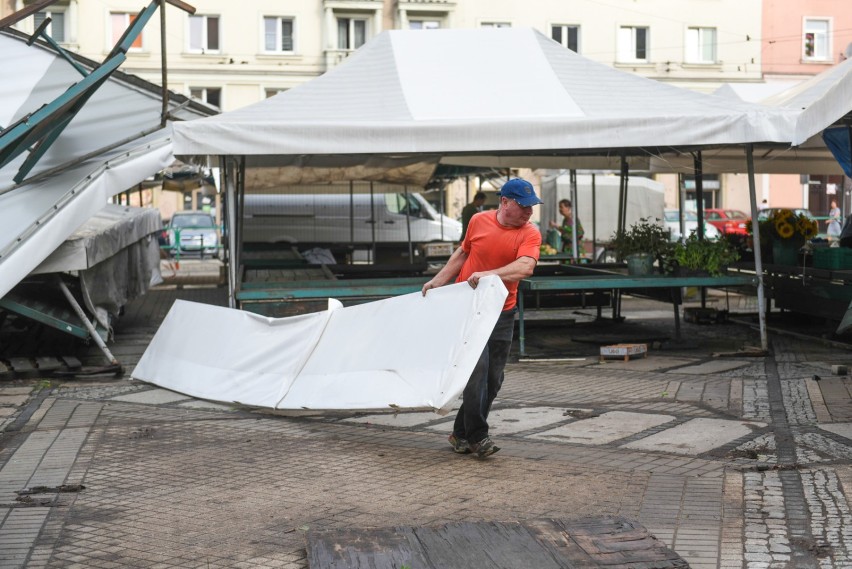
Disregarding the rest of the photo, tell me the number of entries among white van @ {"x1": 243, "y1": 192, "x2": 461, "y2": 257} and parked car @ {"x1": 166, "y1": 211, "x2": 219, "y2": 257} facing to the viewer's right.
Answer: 1

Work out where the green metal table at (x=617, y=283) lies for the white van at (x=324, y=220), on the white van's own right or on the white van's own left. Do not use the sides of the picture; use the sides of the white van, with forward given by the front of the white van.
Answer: on the white van's own right

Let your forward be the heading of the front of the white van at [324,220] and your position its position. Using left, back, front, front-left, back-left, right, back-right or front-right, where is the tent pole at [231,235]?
right

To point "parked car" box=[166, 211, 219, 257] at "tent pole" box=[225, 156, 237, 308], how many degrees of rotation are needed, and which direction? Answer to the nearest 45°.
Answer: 0° — it already faces it

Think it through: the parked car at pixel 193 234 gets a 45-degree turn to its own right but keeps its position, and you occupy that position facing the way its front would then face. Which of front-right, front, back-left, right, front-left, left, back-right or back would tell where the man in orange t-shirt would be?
front-left

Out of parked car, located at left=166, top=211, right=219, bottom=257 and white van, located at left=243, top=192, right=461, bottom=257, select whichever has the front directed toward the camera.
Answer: the parked car

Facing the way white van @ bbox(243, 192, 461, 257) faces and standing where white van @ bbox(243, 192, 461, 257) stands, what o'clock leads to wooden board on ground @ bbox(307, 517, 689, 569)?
The wooden board on ground is roughly at 3 o'clock from the white van.

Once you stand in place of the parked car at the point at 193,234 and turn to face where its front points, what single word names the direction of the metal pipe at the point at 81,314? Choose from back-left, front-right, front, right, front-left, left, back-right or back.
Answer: front

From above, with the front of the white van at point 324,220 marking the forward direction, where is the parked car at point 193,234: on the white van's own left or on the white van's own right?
on the white van's own left

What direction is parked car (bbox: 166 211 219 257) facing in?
toward the camera

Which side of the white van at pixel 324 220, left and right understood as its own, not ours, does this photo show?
right

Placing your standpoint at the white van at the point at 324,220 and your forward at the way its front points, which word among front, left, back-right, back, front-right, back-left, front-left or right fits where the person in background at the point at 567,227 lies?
front-right

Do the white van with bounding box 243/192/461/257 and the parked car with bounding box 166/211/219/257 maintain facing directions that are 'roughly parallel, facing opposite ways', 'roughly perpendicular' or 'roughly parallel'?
roughly perpendicular
